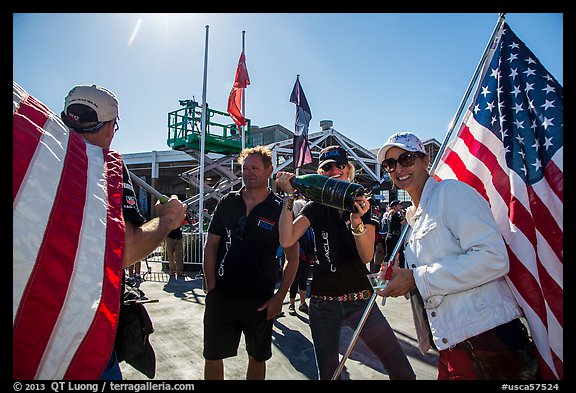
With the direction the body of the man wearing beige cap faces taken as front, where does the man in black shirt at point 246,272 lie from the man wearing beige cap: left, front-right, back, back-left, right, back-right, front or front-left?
front

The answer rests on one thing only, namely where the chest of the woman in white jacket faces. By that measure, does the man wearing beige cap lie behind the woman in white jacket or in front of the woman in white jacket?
in front

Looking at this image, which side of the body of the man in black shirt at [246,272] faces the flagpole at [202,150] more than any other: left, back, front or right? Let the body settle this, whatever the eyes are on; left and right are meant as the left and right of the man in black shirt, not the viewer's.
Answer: back

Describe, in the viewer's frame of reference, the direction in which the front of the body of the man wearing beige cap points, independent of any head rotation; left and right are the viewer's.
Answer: facing away from the viewer and to the right of the viewer

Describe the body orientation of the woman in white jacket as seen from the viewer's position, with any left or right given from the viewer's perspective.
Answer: facing the viewer and to the left of the viewer

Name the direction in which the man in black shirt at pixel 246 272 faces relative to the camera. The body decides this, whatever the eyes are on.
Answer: toward the camera

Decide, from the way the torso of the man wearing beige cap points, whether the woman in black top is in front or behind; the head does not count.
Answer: in front

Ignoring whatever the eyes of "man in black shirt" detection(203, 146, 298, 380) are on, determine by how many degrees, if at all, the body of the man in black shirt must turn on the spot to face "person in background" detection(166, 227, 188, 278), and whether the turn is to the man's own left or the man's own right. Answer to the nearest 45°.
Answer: approximately 180°

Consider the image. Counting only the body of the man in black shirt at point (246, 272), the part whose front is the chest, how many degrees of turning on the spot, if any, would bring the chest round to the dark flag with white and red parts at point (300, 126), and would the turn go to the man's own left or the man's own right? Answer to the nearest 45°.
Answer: approximately 180°

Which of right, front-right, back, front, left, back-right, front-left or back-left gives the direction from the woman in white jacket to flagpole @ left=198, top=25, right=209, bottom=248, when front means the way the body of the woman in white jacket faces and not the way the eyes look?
right

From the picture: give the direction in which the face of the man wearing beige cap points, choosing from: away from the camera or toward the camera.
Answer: away from the camera

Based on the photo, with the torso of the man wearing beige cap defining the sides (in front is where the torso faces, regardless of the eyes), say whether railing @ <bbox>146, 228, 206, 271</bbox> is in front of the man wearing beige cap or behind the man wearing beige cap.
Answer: in front

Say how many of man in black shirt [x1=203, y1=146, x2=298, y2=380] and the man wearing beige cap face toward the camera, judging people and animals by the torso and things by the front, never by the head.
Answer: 1
